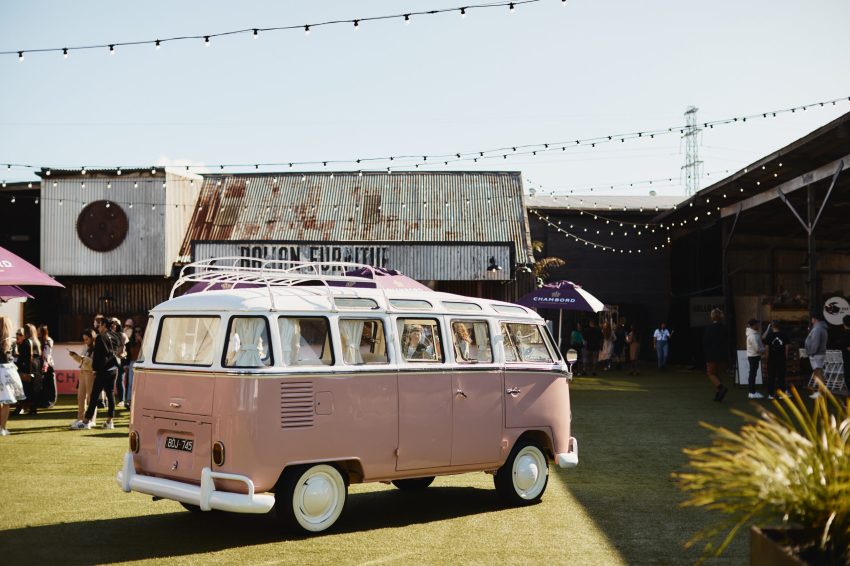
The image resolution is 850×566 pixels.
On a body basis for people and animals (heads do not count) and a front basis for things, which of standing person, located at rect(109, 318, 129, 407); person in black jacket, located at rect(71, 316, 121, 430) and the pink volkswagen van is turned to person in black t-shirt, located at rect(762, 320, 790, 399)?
the pink volkswagen van

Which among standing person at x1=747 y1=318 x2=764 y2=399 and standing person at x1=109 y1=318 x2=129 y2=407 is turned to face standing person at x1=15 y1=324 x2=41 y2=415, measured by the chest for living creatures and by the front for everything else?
standing person at x1=109 y1=318 x2=129 y2=407

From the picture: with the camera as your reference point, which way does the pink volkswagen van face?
facing away from the viewer and to the right of the viewer

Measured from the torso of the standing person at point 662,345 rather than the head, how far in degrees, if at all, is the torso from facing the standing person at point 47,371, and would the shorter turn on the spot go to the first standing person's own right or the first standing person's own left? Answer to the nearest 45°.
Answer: approximately 45° to the first standing person's own right

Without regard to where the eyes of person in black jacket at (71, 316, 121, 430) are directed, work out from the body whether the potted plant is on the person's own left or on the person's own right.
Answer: on the person's own left
